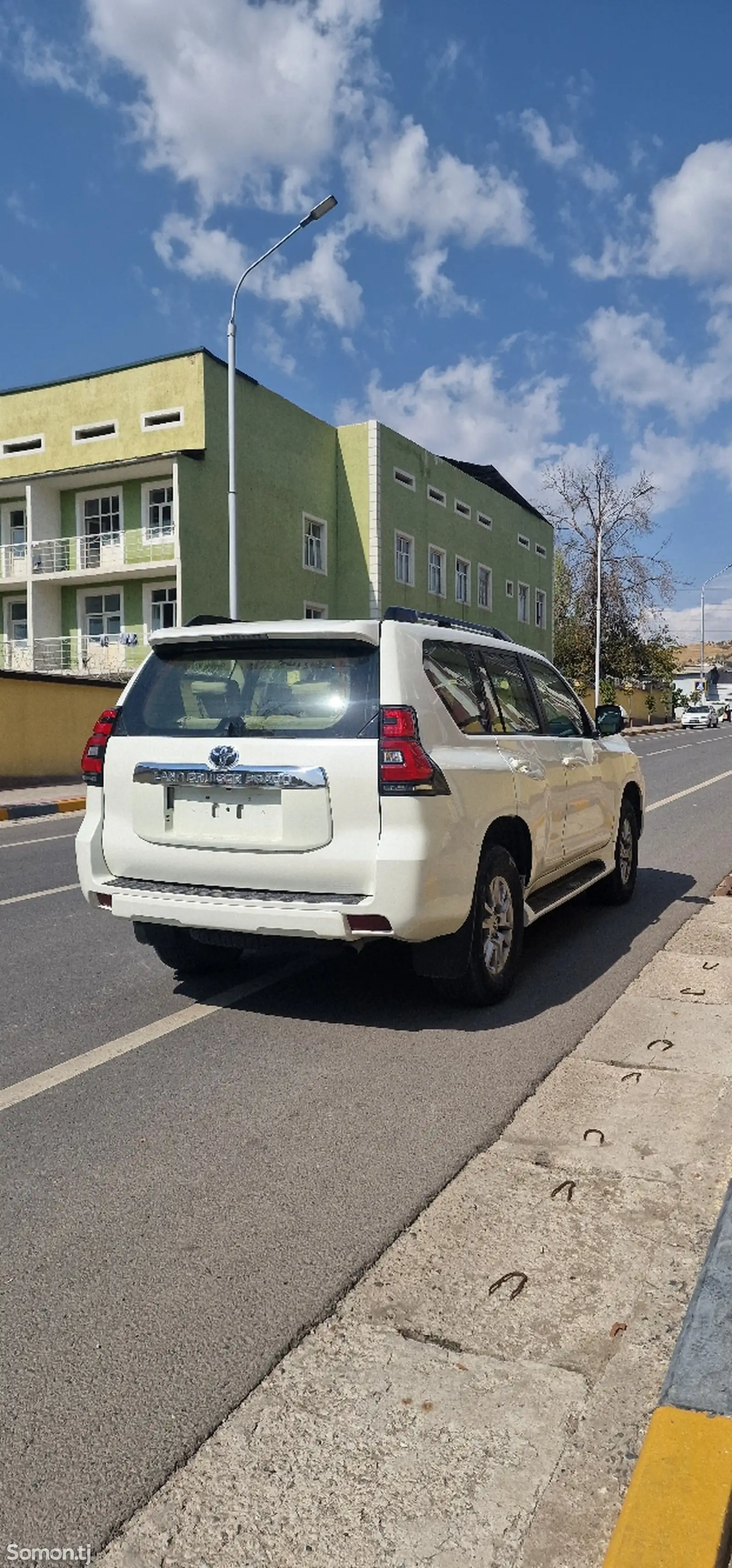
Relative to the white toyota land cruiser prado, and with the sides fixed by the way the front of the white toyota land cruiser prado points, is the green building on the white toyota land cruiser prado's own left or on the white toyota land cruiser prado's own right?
on the white toyota land cruiser prado's own left

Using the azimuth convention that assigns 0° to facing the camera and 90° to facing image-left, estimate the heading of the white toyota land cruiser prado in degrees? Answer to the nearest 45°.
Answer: approximately 225°

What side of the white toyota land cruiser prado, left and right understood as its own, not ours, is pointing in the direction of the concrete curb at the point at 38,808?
left

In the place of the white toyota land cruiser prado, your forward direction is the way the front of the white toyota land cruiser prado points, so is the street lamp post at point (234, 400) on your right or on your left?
on your left
